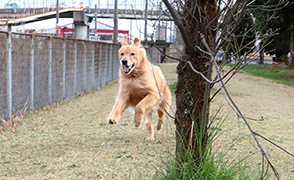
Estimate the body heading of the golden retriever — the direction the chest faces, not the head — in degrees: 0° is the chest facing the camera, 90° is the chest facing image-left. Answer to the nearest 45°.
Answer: approximately 45°

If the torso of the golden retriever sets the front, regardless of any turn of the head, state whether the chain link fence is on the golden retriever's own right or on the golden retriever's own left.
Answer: on the golden retriever's own right
